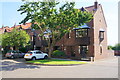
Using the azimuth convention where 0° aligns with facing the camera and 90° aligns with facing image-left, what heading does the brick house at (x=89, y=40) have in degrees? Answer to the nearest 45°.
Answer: approximately 45°

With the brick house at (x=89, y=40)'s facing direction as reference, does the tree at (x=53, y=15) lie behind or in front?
in front

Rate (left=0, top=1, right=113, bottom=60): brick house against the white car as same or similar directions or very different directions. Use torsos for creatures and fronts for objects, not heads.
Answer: very different directions

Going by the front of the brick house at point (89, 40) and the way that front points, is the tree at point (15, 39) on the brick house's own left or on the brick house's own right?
on the brick house's own right
